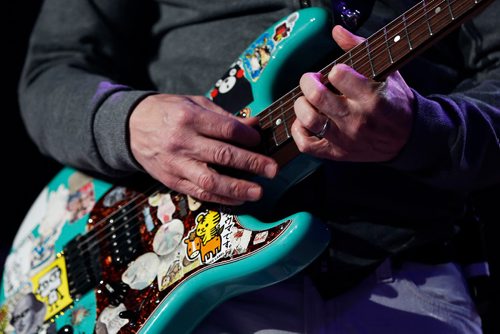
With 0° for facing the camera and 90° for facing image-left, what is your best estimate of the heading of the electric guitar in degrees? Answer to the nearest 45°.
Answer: approximately 45°
